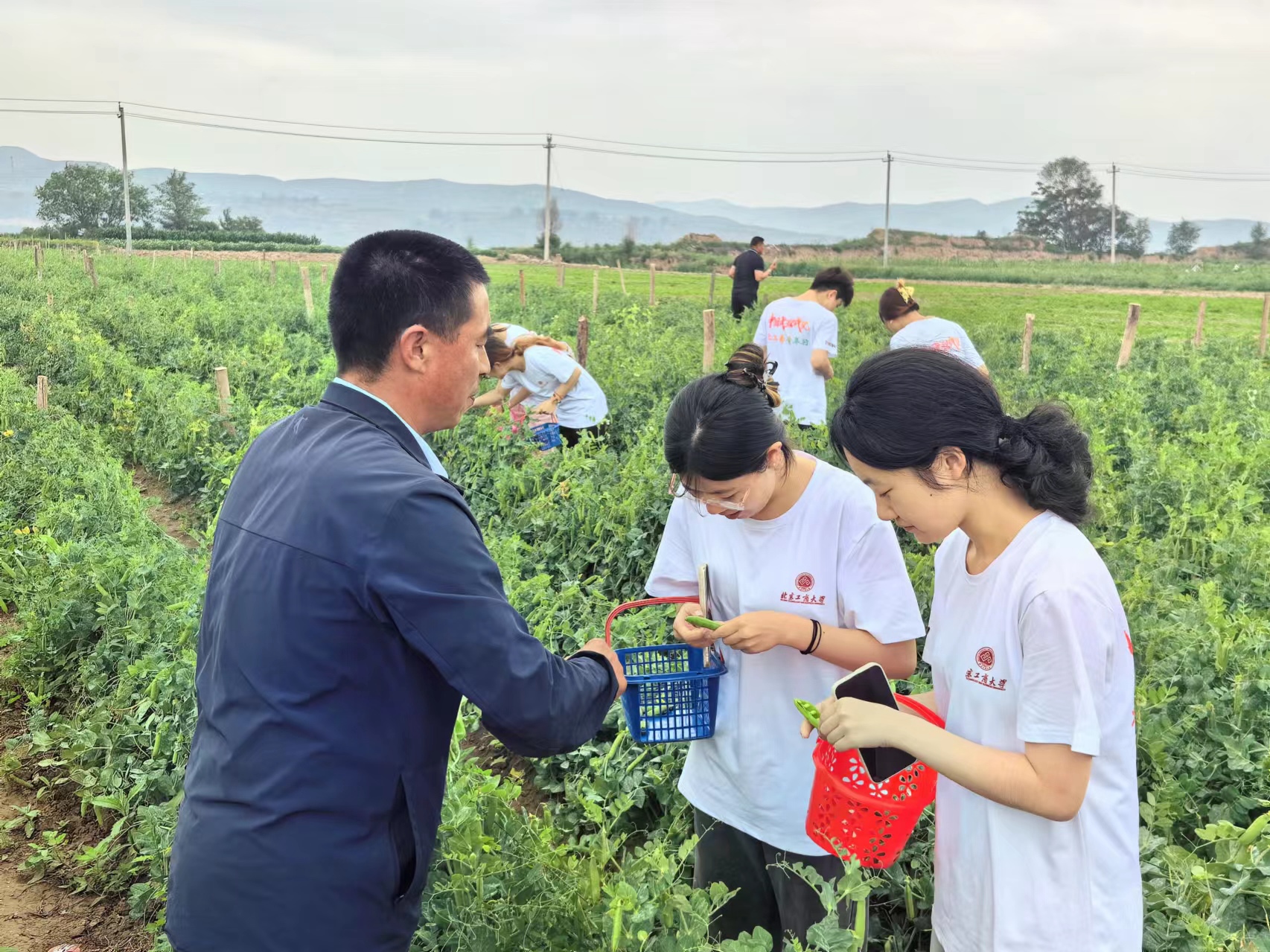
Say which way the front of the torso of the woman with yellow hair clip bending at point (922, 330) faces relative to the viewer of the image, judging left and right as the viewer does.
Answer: facing away from the viewer and to the left of the viewer

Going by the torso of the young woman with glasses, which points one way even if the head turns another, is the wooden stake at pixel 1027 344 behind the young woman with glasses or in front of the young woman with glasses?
behind

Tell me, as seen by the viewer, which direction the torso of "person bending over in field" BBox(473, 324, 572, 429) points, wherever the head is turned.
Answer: to the viewer's left

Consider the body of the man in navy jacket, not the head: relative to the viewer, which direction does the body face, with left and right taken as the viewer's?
facing away from the viewer and to the right of the viewer

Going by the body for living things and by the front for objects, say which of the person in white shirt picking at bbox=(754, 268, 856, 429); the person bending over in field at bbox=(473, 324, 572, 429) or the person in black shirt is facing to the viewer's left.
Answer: the person bending over in field

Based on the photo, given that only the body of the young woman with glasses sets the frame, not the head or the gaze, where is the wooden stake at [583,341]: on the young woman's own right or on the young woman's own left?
on the young woman's own right

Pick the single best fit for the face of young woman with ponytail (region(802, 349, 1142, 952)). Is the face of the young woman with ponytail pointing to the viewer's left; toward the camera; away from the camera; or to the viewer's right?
to the viewer's left

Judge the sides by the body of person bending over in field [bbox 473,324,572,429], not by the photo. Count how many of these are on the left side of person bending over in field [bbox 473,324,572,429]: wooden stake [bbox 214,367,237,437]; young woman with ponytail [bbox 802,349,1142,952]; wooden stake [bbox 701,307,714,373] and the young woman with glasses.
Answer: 2

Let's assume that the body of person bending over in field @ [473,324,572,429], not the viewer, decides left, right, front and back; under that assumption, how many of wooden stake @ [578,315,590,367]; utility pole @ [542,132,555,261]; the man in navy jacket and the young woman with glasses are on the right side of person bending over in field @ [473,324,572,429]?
2
